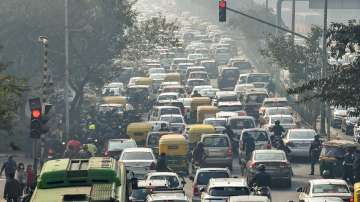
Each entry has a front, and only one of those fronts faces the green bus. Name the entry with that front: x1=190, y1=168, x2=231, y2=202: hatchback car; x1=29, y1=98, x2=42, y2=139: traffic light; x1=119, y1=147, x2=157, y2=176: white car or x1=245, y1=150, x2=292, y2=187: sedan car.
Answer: the traffic light

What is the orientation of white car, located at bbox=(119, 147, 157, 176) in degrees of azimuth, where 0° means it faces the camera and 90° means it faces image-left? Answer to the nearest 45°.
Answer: approximately 180°

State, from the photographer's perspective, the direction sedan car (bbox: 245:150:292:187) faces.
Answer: facing away from the viewer

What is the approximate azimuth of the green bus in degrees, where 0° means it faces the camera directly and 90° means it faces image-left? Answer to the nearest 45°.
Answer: approximately 180°

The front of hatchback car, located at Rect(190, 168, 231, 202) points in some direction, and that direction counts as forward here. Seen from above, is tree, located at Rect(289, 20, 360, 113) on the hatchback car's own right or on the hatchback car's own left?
on the hatchback car's own right

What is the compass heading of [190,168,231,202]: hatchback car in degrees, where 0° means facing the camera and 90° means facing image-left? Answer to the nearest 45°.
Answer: approximately 180°

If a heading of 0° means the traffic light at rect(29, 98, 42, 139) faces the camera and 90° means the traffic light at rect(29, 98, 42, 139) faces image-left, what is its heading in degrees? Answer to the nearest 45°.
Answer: approximately 0°

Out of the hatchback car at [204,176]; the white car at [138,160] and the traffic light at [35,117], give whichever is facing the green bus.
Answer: the traffic light

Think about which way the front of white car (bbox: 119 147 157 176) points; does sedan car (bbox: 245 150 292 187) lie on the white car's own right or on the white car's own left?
on the white car's own right

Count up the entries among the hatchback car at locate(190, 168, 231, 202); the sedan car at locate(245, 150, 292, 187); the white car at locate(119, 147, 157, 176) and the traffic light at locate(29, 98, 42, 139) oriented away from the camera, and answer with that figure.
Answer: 3
